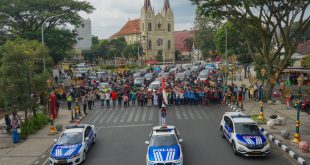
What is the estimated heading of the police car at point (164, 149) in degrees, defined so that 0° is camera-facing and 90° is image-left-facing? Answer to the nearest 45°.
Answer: approximately 0°

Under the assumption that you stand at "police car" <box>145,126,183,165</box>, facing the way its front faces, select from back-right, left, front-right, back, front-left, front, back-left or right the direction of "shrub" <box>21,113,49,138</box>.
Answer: back-right

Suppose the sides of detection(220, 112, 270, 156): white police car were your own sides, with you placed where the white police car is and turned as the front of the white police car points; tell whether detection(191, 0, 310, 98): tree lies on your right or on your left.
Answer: on your left

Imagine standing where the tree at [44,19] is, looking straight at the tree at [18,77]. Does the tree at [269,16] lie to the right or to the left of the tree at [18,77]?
left

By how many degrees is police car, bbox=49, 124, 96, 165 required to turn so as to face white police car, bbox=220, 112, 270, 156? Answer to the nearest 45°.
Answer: approximately 135° to its left

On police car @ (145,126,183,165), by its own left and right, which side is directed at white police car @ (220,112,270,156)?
left

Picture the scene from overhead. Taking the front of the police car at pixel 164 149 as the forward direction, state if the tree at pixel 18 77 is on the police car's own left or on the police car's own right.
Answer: on the police car's own right

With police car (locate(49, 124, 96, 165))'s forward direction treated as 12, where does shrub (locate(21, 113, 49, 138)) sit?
The shrub is roughly at 4 o'clock from the police car.

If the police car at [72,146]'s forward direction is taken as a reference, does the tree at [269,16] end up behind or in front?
behind

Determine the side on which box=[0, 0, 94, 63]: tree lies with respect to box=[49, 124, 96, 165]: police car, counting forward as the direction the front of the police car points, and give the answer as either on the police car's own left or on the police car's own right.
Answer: on the police car's own right

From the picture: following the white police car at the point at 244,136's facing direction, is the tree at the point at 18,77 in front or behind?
behind

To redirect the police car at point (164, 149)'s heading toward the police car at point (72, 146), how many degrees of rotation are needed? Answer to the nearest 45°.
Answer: approximately 90° to its right
